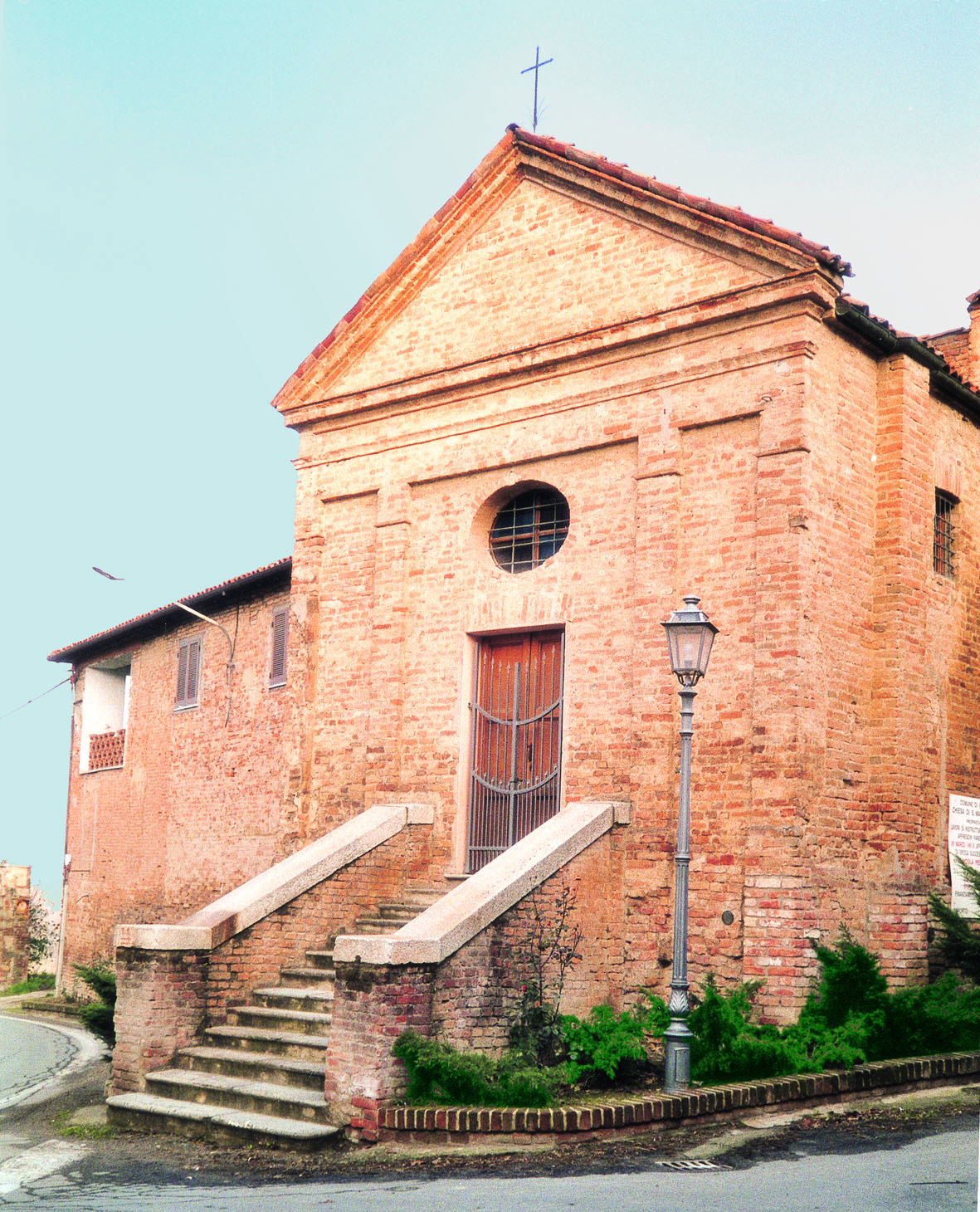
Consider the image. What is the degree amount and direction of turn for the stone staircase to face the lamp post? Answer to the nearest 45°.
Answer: approximately 90° to its left

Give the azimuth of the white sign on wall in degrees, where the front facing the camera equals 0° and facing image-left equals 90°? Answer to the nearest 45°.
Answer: approximately 315°

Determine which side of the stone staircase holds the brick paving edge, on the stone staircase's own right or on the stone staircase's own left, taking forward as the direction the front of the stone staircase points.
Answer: on the stone staircase's own left

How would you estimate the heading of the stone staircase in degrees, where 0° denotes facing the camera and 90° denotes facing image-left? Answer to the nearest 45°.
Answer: approximately 45°

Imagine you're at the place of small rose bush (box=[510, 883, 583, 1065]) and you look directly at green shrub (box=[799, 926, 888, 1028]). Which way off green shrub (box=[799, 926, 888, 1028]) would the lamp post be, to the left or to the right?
right

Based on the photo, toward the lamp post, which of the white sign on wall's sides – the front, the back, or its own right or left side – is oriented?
right

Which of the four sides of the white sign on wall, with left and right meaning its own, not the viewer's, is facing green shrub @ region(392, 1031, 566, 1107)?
right

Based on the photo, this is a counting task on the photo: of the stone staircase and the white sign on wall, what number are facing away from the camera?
0
